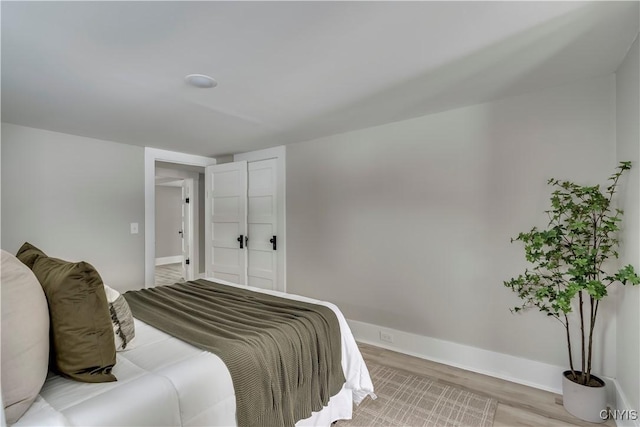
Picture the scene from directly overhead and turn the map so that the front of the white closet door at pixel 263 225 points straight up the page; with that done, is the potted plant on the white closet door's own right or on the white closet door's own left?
on the white closet door's own left

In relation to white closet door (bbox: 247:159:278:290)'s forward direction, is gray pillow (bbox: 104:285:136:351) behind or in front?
in front

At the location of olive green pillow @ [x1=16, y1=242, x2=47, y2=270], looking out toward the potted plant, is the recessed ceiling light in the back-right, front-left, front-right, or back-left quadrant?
front-left

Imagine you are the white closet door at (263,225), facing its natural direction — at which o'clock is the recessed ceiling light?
The recessed ceiling light is roughly at 11 o'clock from the white closet door.

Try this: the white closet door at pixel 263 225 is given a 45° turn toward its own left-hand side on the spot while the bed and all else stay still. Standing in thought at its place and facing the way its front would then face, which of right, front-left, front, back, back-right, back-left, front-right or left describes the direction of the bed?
front

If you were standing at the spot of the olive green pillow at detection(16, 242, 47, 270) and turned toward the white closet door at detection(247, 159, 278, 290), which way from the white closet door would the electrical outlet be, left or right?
right

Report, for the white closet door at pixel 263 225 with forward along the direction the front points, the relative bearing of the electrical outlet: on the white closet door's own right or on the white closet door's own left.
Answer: on the white closet door's own left

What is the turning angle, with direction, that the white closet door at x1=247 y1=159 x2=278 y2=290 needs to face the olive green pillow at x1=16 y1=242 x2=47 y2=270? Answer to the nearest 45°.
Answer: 0° — it already faces it

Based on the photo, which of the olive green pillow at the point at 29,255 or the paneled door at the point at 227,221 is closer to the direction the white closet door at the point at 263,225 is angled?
the olive green pillow

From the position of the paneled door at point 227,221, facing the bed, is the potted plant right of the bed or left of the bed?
left

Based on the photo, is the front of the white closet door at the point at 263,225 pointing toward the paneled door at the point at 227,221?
no
